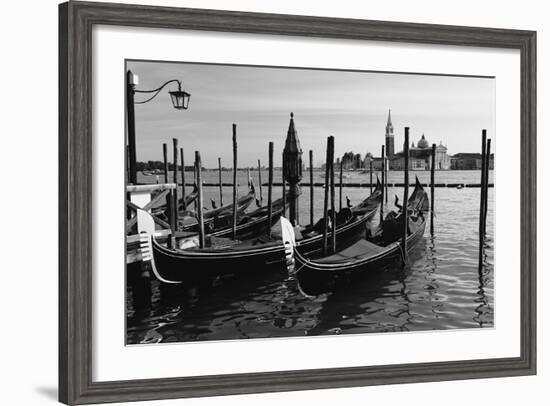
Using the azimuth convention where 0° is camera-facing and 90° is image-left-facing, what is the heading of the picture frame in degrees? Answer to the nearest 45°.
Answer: approximately 315°
